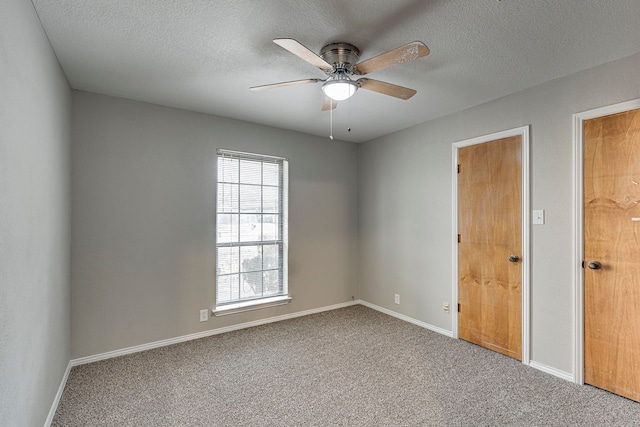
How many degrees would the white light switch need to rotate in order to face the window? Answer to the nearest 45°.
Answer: approximately 90° to its right
